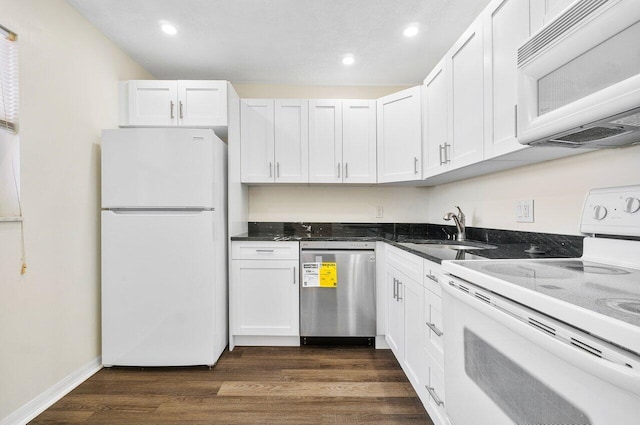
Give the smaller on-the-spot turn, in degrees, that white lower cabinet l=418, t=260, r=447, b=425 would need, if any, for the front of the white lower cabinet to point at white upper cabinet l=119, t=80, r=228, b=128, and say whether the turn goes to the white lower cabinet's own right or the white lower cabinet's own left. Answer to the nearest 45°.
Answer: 0° — it already faces it

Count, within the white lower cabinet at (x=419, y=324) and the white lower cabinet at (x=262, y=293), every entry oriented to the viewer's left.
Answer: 1

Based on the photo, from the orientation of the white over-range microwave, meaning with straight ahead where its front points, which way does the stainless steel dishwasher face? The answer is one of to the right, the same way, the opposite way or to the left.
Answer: to the left

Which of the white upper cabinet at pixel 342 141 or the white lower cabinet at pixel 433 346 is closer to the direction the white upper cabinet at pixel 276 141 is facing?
the white lower cabinet

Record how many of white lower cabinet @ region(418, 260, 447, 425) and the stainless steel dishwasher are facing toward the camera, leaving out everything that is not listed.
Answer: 1

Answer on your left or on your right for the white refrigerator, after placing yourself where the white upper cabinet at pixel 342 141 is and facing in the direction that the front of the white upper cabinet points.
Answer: on your right

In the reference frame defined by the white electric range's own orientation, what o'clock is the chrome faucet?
The chrome faucet is roughly at 4 o'clock from the white electric range.

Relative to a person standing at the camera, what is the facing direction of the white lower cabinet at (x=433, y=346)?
facing to the left of the viewer
